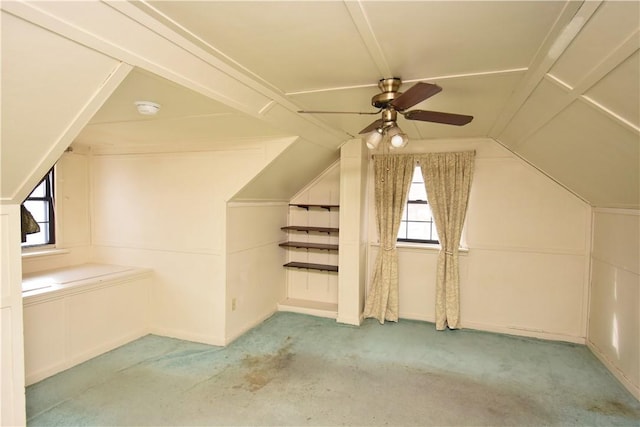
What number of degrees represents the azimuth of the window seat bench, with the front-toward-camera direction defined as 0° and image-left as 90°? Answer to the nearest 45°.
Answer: approximately 315°
